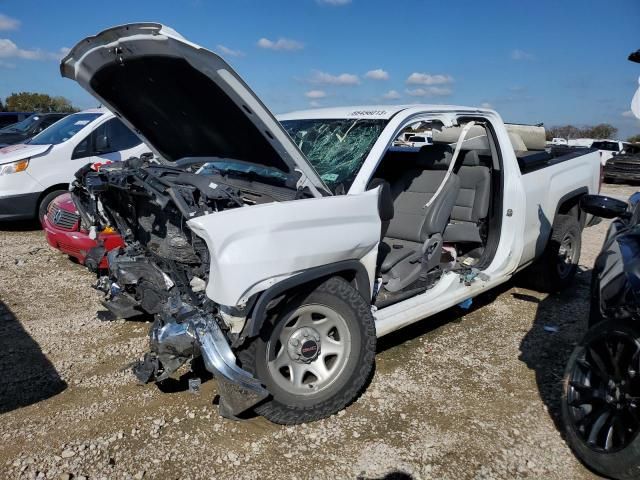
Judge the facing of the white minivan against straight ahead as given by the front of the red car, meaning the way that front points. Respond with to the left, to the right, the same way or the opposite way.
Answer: the same way

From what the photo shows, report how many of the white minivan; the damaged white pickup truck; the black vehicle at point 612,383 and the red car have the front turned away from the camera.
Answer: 0

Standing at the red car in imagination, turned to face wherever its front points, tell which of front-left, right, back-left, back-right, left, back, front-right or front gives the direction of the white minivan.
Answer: back-right

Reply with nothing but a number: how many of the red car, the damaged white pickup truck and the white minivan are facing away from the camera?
0

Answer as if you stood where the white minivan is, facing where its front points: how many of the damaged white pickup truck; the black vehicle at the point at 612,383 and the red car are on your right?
0

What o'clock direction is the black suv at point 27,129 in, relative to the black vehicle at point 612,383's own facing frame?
The black suv is roughly at 5 o'clock from the black vehicle.

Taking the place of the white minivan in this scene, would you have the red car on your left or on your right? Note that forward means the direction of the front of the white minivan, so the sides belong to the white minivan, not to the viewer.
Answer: on your left

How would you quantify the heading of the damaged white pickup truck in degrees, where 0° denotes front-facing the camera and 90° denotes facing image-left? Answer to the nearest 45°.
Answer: approximately 45°

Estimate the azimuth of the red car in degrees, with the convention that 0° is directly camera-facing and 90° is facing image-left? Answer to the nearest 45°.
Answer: approximately 45°

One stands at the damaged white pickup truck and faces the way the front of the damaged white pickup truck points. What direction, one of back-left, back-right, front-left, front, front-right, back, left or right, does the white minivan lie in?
right

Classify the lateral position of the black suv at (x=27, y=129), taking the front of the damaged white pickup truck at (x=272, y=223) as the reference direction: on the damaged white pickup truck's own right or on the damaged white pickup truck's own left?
on the damaged white pickup truck's own right

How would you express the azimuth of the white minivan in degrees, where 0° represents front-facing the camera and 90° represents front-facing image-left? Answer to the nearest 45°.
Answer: approximately 45°
